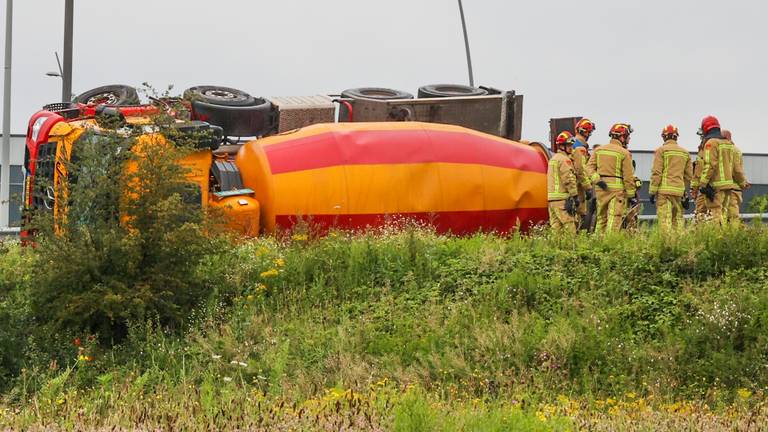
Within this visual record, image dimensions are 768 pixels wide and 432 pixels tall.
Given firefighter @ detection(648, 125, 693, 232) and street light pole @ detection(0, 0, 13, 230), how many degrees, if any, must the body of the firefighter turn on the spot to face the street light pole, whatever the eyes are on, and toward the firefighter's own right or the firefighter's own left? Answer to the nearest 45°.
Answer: approximately 45° to the firefighter's own left

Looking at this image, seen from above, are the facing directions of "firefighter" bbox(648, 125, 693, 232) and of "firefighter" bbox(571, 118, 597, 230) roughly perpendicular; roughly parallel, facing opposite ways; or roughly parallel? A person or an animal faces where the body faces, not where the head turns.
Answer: roughly perpendicular

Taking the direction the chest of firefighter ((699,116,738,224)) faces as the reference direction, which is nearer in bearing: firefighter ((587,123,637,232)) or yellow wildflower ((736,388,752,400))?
the firefighter

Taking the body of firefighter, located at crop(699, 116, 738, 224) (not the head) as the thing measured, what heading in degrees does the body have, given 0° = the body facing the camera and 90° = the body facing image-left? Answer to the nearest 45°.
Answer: approximately 135°

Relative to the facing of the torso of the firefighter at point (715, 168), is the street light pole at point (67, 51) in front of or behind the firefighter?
in front

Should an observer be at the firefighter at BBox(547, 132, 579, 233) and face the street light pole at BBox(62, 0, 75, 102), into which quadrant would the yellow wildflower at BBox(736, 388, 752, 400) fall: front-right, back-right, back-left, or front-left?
back-left

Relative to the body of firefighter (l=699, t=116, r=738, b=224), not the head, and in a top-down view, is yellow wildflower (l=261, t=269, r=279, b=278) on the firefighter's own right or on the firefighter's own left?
on the firefighter's own left

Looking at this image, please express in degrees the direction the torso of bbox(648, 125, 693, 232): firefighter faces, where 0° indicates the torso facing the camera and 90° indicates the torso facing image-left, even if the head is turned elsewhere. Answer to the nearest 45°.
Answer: approximately 180°
